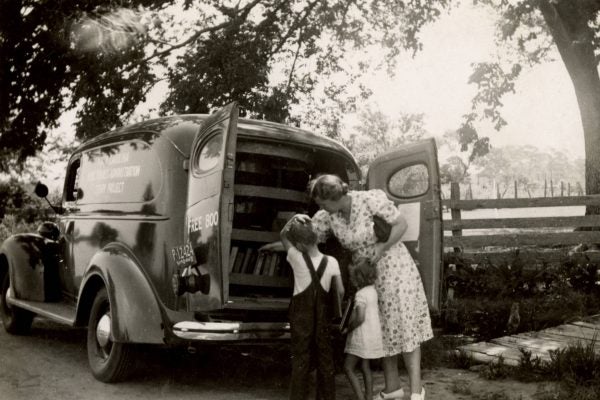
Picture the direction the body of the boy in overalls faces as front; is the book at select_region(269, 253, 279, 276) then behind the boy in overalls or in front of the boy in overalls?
in front

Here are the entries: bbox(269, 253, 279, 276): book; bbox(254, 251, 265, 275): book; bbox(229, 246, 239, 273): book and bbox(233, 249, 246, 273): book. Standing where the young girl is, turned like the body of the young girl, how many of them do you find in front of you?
4

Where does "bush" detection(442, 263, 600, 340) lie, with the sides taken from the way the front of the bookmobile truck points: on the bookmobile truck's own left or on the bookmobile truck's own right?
on the bookmobile truck's own right

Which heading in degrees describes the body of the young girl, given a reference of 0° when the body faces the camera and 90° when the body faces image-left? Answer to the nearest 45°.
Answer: approximately 135°

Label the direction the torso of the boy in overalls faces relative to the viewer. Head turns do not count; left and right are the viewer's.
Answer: facing away from the viewer

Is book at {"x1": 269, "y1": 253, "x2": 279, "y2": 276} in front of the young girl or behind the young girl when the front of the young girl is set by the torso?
in front

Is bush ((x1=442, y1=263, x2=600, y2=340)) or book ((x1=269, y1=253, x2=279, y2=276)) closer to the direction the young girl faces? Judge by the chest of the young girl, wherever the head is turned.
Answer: the book

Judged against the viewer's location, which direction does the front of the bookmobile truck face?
facing away from the viewer and to the left of the viewer

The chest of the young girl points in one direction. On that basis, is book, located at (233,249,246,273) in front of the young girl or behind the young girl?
in front

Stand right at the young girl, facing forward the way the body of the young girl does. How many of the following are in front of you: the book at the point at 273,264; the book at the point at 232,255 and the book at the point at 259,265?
3

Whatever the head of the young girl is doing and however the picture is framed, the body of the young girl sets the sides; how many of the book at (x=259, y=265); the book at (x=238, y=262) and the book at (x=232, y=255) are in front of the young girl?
3

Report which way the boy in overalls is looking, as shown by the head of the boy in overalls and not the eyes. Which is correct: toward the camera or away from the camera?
away from the camera
